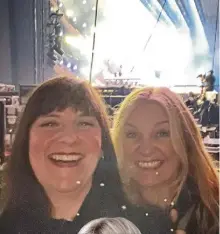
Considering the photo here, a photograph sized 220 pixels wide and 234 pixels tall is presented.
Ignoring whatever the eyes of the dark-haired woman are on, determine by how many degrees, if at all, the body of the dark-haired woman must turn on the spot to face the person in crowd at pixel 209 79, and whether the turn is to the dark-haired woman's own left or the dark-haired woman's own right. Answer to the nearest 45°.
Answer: approximately 90° to the dark-haired woman's own left

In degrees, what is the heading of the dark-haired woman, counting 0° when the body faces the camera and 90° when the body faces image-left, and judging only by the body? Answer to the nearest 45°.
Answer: approximately 0°

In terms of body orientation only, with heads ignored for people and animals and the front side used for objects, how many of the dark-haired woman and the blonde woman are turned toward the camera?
2
